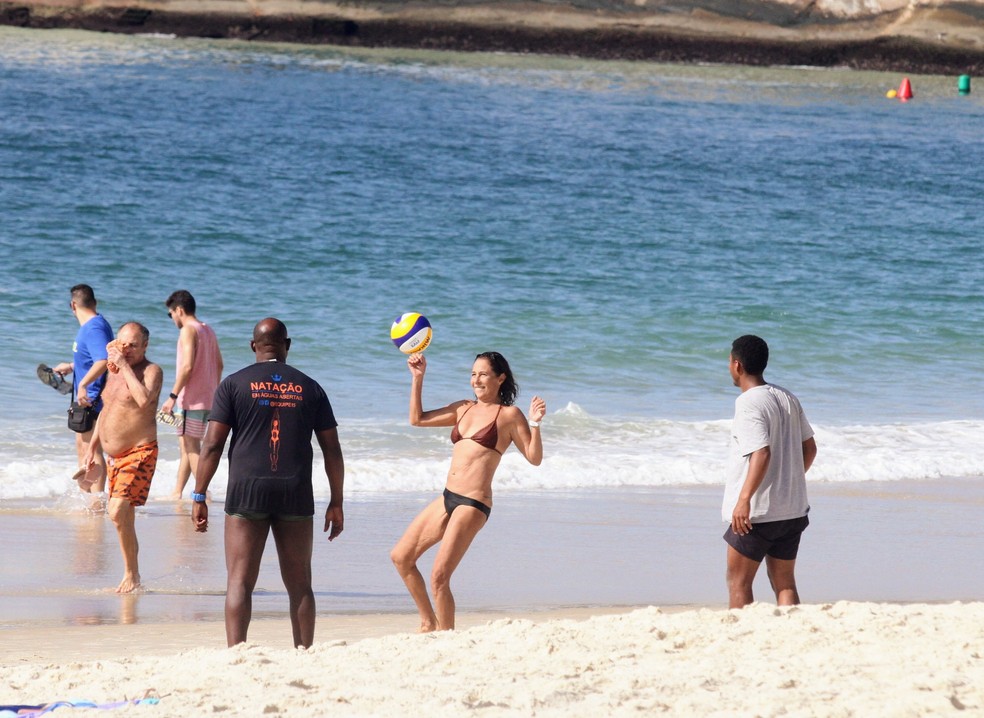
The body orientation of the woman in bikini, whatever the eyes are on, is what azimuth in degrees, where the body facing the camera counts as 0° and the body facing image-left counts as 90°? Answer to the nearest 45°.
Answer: approximately 45°

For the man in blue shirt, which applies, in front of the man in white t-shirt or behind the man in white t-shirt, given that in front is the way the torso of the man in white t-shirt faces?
in front

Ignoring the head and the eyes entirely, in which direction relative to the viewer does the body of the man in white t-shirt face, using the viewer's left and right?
facing away from the viewer and to the left of the viewer

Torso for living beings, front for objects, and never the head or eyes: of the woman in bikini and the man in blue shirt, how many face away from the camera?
0

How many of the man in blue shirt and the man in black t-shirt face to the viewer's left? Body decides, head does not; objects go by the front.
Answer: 1

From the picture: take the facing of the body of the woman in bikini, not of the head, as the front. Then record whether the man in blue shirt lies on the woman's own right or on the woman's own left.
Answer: on the woman's own right

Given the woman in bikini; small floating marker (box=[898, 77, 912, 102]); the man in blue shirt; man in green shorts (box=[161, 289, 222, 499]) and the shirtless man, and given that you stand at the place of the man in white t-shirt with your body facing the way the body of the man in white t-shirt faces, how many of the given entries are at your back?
0

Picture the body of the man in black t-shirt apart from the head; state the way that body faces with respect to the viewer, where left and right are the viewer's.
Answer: facing away from the viewer

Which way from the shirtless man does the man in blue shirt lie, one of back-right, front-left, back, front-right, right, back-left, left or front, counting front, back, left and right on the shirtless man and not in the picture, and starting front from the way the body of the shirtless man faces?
back-right

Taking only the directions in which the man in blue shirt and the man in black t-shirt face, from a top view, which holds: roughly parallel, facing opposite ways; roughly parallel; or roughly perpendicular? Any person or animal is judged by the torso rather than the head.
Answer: roughly perpendicular

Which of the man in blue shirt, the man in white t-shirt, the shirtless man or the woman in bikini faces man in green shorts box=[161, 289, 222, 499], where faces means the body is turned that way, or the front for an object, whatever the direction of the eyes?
the man in white t-shirt

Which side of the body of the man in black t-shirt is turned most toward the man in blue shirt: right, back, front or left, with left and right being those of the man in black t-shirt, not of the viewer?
front

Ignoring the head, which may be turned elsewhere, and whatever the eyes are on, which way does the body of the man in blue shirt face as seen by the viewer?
to the viewer's left

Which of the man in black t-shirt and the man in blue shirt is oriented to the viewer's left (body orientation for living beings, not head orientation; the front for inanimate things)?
the man in blue shirt

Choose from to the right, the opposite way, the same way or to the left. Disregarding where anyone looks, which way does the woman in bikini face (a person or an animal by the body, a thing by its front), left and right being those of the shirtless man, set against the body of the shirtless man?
the same way

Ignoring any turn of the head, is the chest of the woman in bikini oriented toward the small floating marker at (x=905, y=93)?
no
